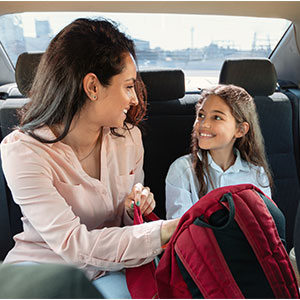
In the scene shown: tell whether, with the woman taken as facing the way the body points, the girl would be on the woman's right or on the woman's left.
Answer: on the woman's left

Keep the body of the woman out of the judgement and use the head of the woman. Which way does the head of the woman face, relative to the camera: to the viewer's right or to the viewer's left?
to the viewer's right

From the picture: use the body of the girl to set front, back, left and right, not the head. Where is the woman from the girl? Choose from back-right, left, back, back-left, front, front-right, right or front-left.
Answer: front-right

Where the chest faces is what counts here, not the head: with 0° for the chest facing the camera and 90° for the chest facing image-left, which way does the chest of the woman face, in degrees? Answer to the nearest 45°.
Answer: approximately 315°
